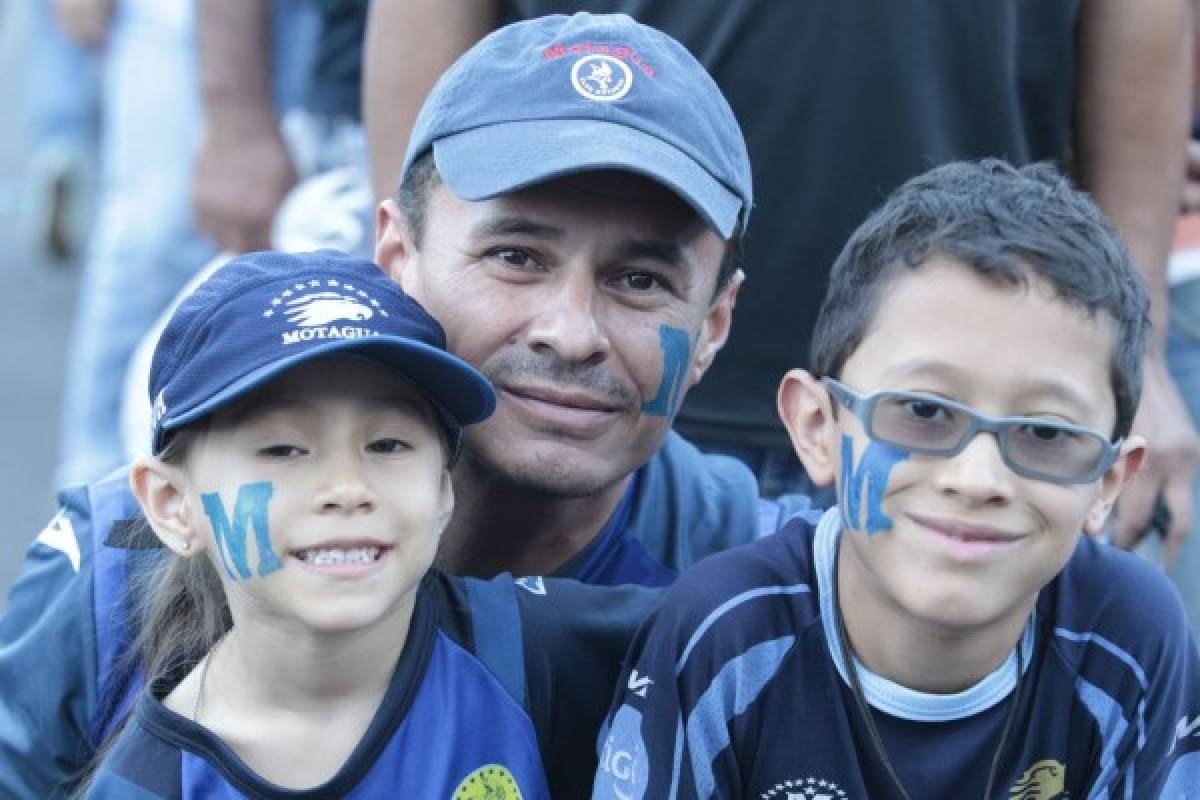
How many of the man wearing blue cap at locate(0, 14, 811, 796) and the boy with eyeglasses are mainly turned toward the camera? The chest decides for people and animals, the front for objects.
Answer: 2

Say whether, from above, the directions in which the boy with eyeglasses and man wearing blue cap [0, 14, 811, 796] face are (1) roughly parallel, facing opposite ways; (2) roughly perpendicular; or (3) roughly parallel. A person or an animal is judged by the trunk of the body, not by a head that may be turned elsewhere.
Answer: roughly parallel

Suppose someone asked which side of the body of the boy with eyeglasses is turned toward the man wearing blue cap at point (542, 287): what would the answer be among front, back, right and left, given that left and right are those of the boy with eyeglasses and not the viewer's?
right

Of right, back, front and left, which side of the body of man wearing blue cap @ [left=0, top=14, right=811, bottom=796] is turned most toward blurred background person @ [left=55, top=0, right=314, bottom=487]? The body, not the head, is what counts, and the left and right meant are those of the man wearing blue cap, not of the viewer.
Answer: back

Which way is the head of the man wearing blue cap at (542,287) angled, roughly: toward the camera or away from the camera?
toward the camera

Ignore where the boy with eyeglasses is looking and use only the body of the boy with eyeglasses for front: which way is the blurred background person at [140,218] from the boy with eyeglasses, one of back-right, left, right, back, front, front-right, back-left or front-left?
back-right

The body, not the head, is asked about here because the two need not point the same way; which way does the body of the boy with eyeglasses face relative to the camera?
toward the camera

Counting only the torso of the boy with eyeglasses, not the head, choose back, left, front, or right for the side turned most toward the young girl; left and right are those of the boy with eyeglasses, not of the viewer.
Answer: right

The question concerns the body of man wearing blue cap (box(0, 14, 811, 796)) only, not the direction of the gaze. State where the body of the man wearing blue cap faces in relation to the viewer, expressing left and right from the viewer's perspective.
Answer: facing the viewer
